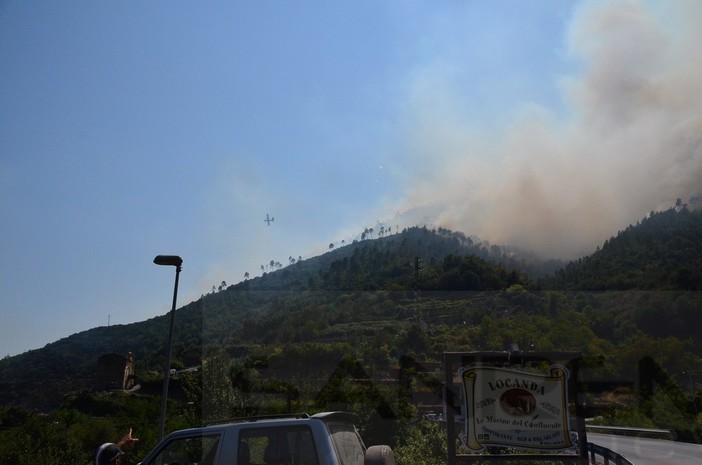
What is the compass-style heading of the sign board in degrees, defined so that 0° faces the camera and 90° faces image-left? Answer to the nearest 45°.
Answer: approximately 0°
